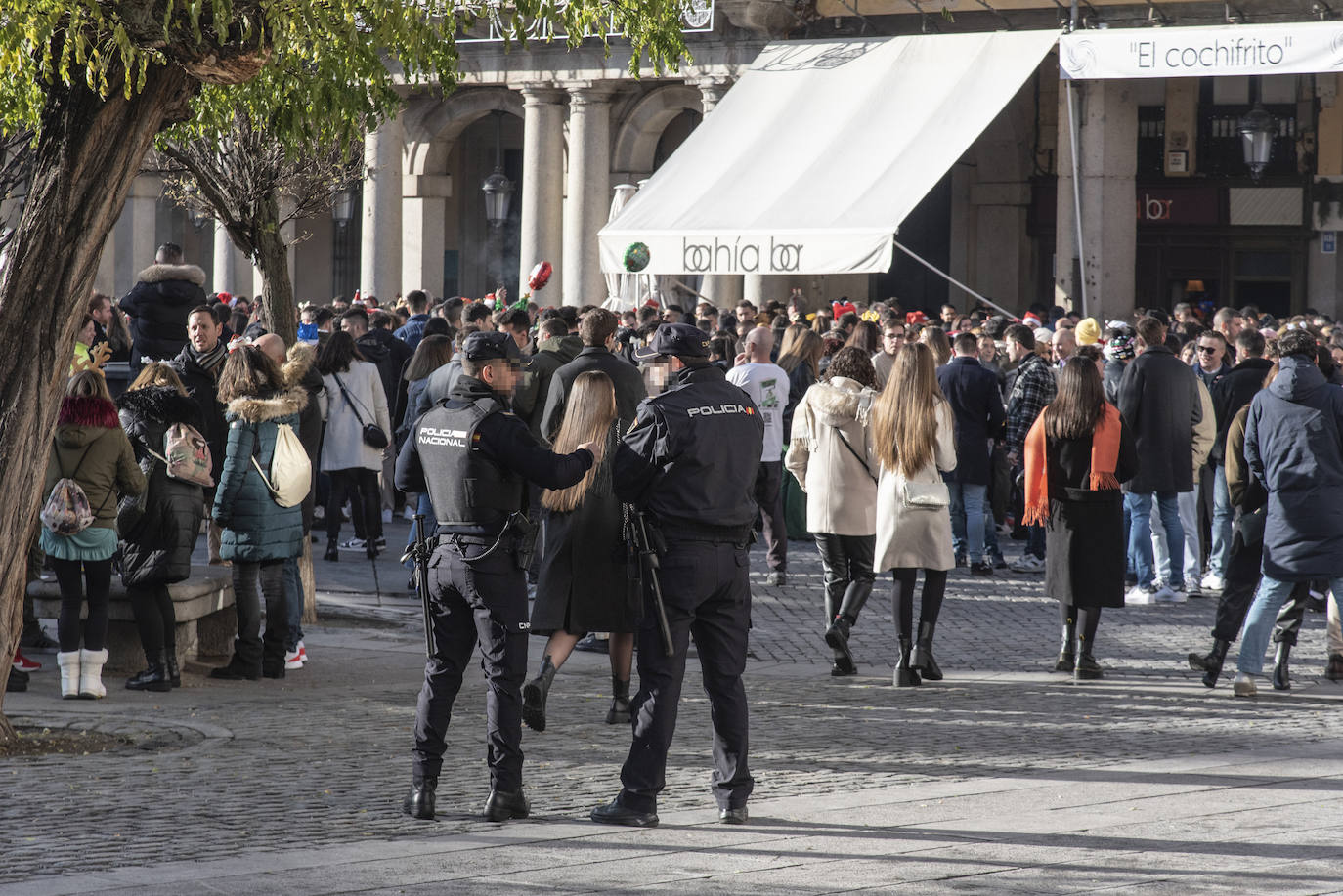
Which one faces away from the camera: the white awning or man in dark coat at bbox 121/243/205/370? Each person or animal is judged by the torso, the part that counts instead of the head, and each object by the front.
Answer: the man in dark coat

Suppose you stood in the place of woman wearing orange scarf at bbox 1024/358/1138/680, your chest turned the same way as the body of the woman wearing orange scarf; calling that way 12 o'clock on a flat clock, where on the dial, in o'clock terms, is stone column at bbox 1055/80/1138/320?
The stone column is roughly at 12 o'clock from the woman wearing orange scarf.

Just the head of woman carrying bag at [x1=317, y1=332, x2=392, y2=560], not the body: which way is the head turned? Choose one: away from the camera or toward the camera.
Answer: away from the camera

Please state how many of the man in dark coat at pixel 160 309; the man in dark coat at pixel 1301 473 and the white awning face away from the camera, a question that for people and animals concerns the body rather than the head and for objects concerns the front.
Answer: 2

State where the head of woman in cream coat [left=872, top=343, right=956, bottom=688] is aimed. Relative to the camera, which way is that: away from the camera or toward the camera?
away from the camera

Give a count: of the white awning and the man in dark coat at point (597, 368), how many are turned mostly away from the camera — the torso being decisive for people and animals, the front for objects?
1

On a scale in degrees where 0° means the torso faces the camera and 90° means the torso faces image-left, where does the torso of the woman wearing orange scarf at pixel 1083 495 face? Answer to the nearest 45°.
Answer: approximately 180°

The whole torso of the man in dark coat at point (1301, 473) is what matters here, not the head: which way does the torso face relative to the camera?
away from the camera

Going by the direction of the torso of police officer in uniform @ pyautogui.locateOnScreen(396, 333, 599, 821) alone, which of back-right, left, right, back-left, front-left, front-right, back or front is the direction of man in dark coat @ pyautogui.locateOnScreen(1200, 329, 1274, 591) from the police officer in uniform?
front

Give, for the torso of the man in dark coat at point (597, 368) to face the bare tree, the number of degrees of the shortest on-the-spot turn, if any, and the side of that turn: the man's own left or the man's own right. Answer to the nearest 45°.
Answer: approximately 45° to the man's own left

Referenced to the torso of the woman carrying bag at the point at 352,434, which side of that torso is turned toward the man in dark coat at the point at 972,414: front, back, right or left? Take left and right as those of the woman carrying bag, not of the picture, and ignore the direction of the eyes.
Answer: right

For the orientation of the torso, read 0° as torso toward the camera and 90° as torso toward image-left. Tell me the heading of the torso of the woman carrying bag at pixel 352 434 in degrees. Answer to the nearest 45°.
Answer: approximately 180°

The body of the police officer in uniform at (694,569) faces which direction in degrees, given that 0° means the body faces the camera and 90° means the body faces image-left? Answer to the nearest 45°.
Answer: approximately 135°

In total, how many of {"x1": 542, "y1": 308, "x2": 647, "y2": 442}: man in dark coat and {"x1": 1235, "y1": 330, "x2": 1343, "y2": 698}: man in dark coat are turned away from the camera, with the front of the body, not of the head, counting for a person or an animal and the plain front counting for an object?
2
